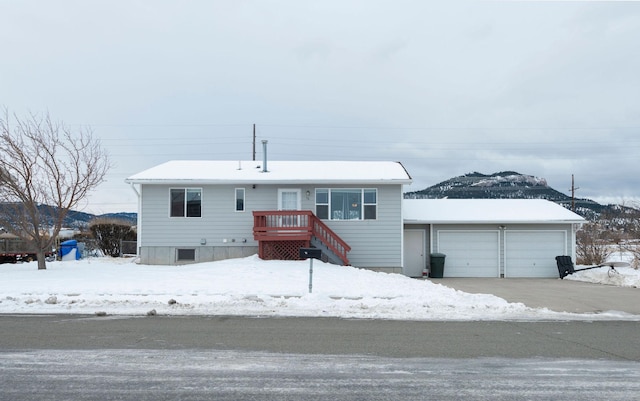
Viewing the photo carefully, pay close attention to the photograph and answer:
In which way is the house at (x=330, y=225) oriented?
toward the camera
